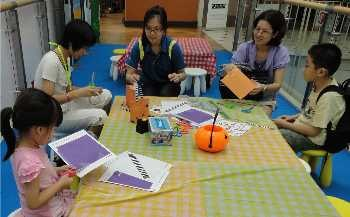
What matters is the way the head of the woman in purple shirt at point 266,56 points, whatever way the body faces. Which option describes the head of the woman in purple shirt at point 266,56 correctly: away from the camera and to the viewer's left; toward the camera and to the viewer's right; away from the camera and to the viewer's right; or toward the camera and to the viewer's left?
toward the camera and to the viewer's left

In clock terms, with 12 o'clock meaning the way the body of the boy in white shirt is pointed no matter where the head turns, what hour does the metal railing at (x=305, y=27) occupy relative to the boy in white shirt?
The metal railing is roughly at 3 o'clock from the boy in white shirt.

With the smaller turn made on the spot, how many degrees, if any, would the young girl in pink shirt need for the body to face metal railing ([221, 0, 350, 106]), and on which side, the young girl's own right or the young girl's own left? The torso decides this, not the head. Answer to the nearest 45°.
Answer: approximately 45° to the young girl's own left

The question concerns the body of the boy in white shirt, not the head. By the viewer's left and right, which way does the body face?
facing to the left of the viewer

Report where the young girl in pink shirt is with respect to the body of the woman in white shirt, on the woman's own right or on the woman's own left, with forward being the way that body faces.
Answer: on the woman's own right

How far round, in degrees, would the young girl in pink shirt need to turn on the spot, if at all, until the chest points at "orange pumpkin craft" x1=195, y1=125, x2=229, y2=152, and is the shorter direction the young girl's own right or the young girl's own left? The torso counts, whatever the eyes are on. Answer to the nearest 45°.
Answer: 0° — they already face it

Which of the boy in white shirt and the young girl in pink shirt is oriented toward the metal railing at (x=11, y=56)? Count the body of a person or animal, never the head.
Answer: the boy in white shirt

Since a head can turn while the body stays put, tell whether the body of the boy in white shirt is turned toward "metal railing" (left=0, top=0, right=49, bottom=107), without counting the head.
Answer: yes

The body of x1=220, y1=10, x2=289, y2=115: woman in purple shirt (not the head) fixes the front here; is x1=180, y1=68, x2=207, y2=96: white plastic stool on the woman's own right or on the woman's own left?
on the woman's own right

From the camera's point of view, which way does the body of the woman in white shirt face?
to the viewer's right

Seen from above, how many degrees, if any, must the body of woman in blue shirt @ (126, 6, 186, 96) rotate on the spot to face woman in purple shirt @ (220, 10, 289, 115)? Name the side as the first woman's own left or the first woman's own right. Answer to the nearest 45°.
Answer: approximately 90° to the first woman's own left

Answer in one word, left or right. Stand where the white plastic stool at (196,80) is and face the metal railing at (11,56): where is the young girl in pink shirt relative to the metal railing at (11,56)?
left

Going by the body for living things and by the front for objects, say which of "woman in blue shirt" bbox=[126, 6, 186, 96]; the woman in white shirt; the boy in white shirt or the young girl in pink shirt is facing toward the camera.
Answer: the woman in blue shirt

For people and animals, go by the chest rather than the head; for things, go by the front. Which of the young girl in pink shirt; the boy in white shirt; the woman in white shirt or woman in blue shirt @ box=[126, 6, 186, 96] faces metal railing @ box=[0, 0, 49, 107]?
the boy in white shirt

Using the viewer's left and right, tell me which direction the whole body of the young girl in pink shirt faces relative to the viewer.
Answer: facing to the right of the viewer
